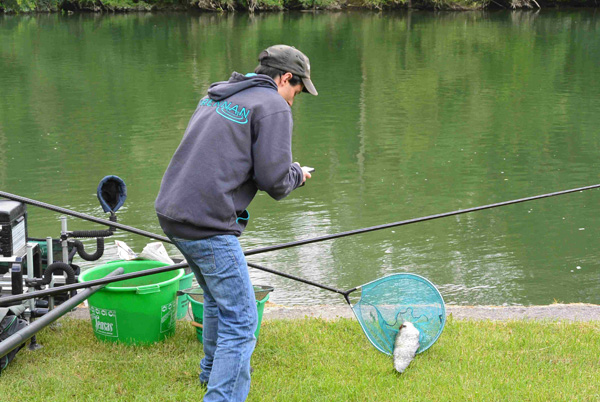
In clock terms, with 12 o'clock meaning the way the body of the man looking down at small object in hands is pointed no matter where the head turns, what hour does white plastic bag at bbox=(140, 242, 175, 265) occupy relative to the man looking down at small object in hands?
The white plastic bag is roughly at 10 o'clock from the man looking down at small object in hands.

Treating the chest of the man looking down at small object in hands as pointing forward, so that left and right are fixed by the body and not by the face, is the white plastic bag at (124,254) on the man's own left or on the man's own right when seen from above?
on the man's own left

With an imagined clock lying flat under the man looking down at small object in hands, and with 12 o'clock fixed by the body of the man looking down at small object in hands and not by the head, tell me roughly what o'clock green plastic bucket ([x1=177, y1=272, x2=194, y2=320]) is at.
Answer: The green plastic bucket is roughly at 10 o'clock from the man looking down at small object in hands.

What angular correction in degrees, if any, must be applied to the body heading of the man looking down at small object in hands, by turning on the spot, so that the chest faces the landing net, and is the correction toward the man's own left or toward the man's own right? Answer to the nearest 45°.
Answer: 0° — they already face it

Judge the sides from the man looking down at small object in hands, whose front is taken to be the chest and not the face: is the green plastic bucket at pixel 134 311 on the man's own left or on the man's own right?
on the man's own left

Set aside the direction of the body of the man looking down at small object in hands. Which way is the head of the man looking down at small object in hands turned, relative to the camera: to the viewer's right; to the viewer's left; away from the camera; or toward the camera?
to the viewer's right

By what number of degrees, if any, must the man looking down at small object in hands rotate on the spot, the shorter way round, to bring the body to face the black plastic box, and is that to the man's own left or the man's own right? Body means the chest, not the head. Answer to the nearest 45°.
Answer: approximately 90° to the man's own left

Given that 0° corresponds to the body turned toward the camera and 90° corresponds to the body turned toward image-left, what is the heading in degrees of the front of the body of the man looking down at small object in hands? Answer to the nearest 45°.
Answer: approximately 225°

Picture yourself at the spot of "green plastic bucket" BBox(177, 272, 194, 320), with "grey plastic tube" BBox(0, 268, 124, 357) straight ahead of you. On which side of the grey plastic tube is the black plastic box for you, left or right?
right
